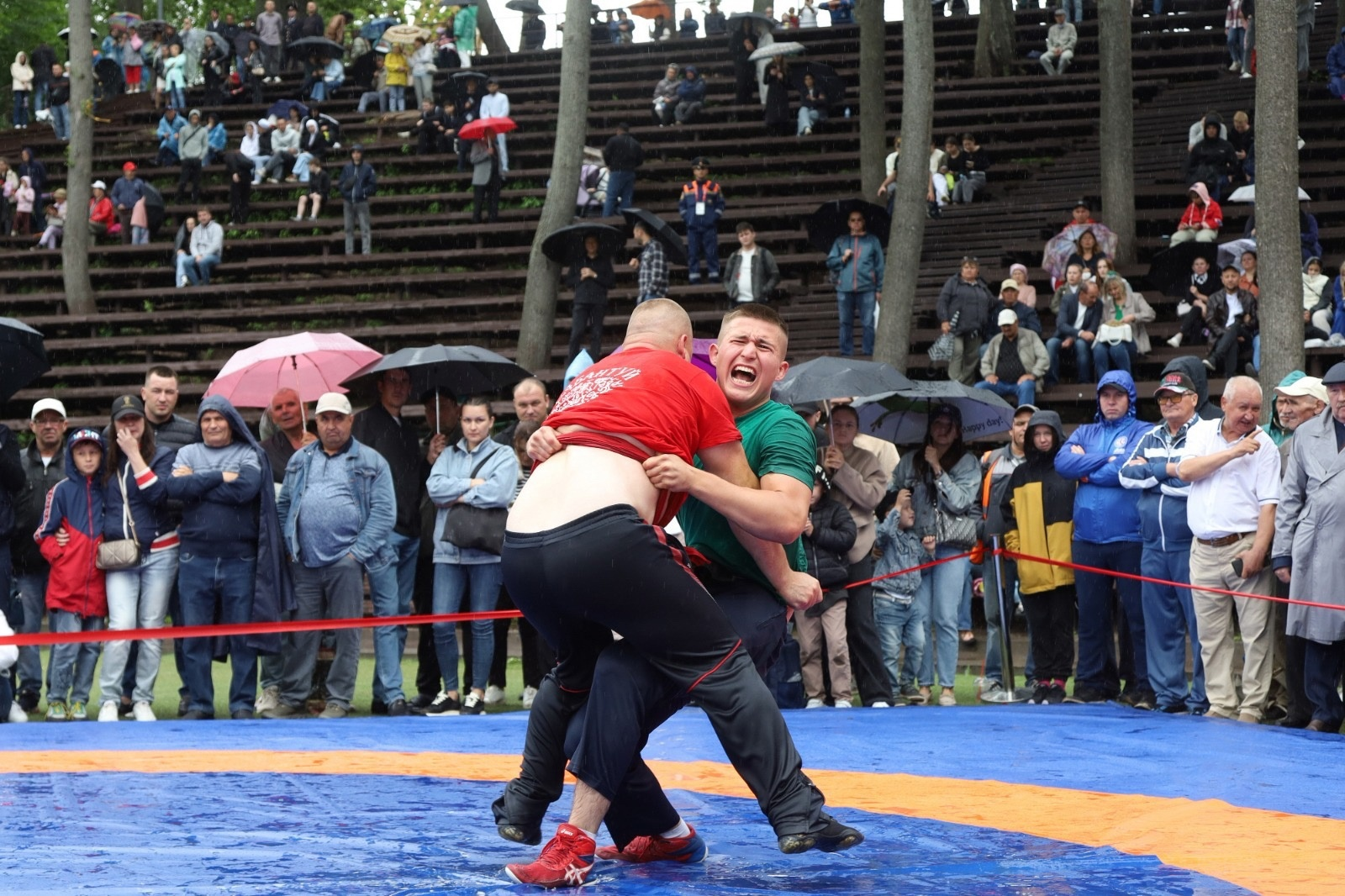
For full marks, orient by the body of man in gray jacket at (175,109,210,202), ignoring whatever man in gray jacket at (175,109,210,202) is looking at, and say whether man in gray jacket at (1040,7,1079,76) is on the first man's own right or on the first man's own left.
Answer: on the first man's own left

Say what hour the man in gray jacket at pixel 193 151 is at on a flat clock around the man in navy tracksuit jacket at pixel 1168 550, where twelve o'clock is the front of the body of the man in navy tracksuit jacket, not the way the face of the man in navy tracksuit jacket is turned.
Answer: The man in gray jacket is roughly at 3 o'clock from the man in navy tracksuit jacket.

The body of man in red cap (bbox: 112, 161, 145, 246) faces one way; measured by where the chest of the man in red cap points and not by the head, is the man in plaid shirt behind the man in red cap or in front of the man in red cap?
in front

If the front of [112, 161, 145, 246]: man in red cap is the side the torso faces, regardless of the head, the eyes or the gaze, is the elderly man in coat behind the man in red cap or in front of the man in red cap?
in front
